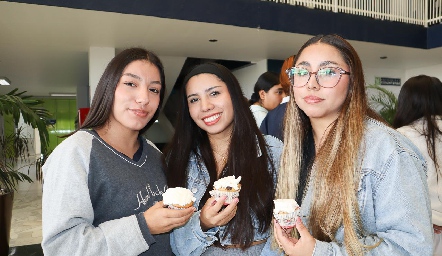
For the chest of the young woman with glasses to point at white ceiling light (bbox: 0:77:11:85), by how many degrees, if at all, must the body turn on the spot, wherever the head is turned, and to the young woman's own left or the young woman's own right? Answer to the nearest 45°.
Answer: approximately 90° to the young woman's own right

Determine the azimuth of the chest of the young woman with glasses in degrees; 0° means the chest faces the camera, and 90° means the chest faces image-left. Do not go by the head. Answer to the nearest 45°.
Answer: approximately 45°

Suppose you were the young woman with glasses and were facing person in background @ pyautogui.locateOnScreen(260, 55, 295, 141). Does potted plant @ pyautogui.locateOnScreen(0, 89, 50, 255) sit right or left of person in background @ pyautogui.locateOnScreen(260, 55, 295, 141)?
left

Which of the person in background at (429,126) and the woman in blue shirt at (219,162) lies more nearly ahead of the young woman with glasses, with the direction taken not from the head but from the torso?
the woman in blue shirt

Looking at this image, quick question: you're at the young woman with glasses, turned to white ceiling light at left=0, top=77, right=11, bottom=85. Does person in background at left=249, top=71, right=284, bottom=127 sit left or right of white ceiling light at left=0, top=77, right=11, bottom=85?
right

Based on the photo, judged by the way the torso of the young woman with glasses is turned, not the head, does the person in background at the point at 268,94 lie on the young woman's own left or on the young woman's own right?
on the young woman's own right

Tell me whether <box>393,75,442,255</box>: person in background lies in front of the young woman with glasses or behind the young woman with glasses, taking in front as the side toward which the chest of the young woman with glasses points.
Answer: behind
